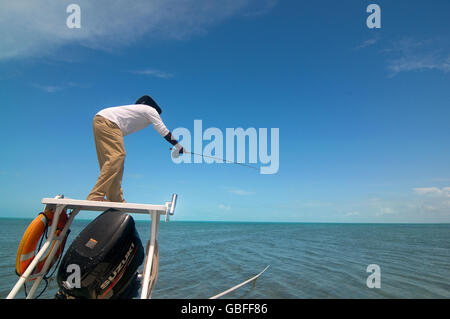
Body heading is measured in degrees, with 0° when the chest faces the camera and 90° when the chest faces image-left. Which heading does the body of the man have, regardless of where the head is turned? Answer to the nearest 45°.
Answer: approximately 270°
